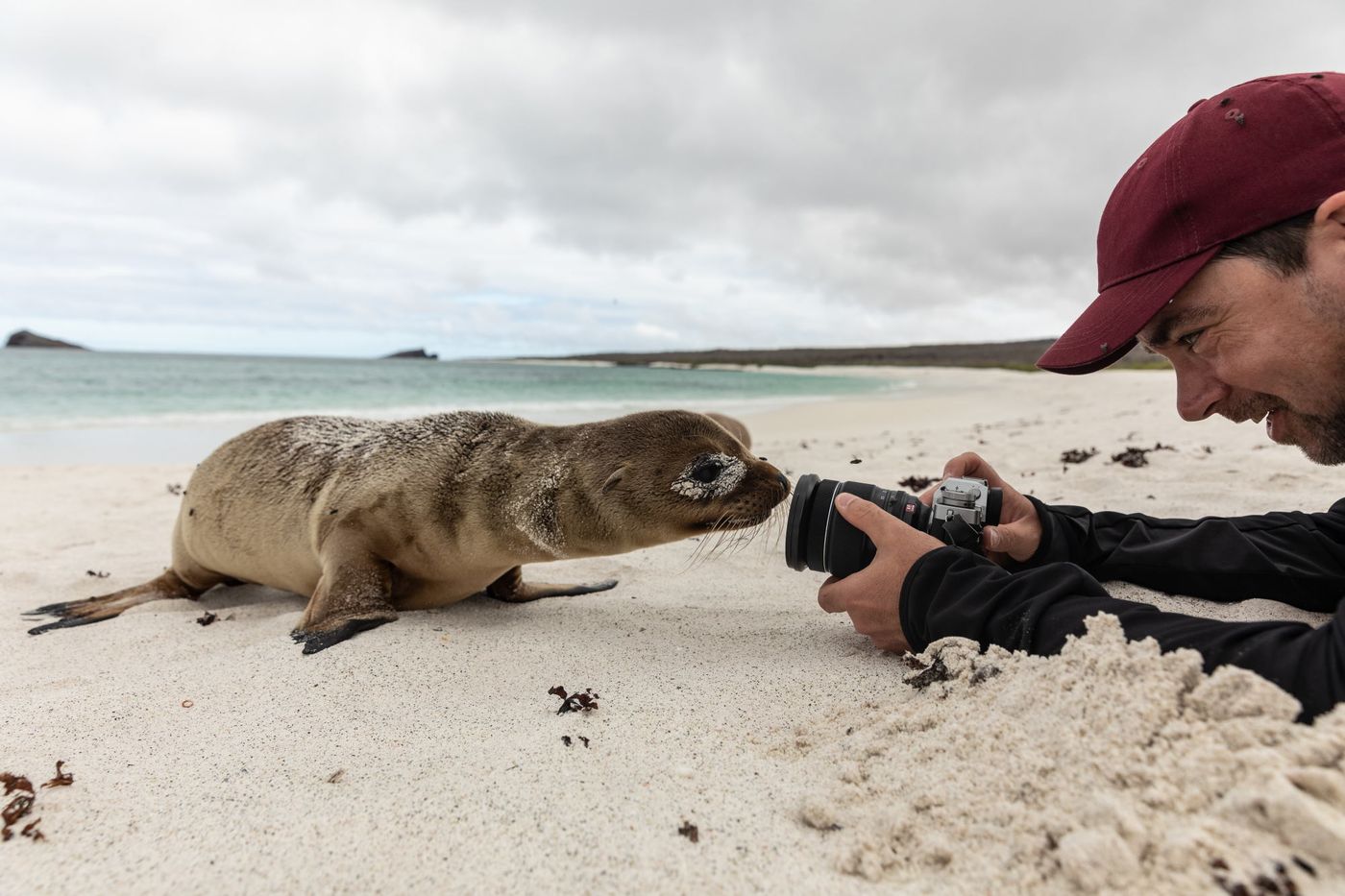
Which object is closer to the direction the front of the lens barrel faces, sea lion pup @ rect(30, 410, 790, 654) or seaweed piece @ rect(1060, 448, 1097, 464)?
the sea lion pup

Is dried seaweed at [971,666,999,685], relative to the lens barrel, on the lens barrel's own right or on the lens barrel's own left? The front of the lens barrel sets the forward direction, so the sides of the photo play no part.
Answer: on the lens barrel's own left

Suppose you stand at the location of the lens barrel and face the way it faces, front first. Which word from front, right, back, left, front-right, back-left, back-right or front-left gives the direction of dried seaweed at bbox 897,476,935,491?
right

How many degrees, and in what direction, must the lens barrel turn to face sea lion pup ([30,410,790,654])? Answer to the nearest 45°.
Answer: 0° — it already faces it

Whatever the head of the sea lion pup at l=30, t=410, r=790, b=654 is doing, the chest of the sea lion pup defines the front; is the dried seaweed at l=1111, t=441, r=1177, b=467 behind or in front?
in front

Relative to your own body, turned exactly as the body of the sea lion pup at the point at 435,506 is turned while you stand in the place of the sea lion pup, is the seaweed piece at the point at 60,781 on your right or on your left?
on your right

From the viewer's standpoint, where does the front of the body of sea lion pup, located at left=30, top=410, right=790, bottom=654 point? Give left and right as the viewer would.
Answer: facing to the right of the viewer

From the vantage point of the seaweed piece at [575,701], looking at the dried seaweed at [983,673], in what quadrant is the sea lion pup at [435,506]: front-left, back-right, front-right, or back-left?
back-left

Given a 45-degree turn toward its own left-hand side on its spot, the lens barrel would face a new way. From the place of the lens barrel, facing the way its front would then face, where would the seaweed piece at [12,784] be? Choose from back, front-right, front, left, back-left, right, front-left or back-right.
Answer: front

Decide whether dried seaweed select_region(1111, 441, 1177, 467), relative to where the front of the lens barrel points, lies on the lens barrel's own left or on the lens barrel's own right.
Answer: on the lens barrel's own right

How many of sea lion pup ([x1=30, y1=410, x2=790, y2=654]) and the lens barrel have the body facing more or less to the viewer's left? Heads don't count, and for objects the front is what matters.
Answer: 1

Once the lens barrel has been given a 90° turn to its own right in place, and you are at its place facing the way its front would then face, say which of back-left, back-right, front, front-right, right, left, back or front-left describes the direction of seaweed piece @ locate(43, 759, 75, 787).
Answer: back-left

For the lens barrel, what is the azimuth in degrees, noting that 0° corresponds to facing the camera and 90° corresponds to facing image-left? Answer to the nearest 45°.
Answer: approximately 90°

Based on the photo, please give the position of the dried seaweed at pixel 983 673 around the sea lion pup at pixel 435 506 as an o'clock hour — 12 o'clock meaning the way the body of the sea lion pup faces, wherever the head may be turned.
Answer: The dried seaweed is roughly at 2 o'clock from the sea lion pup.

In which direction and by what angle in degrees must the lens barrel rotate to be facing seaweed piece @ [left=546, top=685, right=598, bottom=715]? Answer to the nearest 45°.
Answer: approximately 45° to its left
